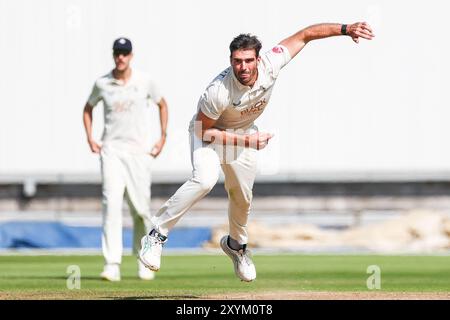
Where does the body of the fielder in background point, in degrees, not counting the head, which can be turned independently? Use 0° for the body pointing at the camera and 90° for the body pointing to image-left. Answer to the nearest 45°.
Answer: approximately 0°
